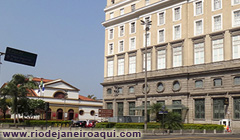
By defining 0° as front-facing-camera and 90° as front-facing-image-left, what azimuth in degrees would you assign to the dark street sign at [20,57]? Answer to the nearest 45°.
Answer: approximately 0°
